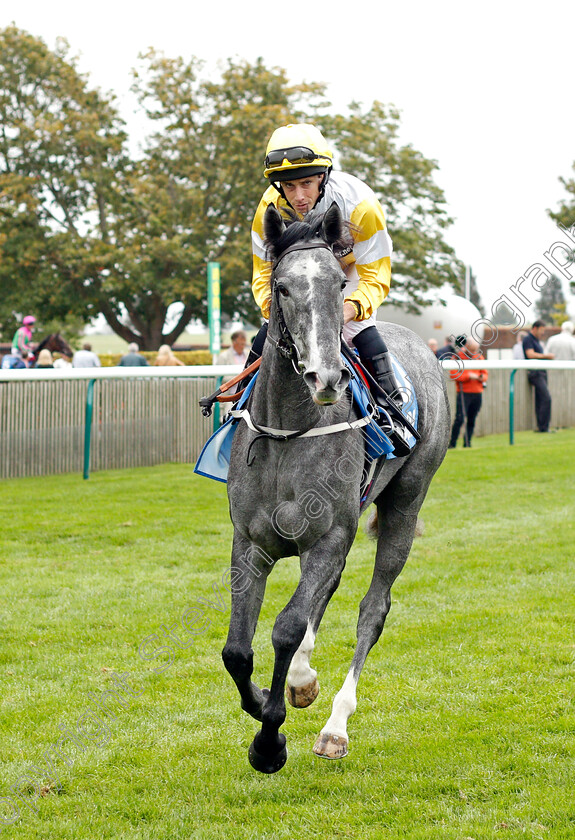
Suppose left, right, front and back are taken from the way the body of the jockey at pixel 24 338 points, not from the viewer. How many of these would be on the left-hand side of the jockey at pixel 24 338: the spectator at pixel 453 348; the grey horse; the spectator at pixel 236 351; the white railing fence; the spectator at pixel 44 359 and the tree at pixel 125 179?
1

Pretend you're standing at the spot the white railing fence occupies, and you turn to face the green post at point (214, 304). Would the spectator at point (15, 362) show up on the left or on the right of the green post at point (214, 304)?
left

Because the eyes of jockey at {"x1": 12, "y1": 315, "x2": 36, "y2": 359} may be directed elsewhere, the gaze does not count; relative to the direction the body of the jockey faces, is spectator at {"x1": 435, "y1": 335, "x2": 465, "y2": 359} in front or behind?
in front

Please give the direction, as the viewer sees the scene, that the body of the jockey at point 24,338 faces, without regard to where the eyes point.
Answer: to the viewer's right

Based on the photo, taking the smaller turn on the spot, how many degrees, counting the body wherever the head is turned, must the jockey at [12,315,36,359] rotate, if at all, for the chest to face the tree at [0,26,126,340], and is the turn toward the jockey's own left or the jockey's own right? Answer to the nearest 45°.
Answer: approximately 90° to the jockey's own left

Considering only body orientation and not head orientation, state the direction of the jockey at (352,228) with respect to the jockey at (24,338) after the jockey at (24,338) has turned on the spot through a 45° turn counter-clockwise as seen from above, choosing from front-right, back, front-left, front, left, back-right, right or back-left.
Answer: back-right

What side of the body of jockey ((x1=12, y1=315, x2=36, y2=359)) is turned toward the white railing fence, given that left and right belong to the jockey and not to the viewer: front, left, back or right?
right

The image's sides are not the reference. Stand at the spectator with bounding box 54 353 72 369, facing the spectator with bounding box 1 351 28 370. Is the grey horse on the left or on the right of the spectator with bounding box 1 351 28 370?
left
